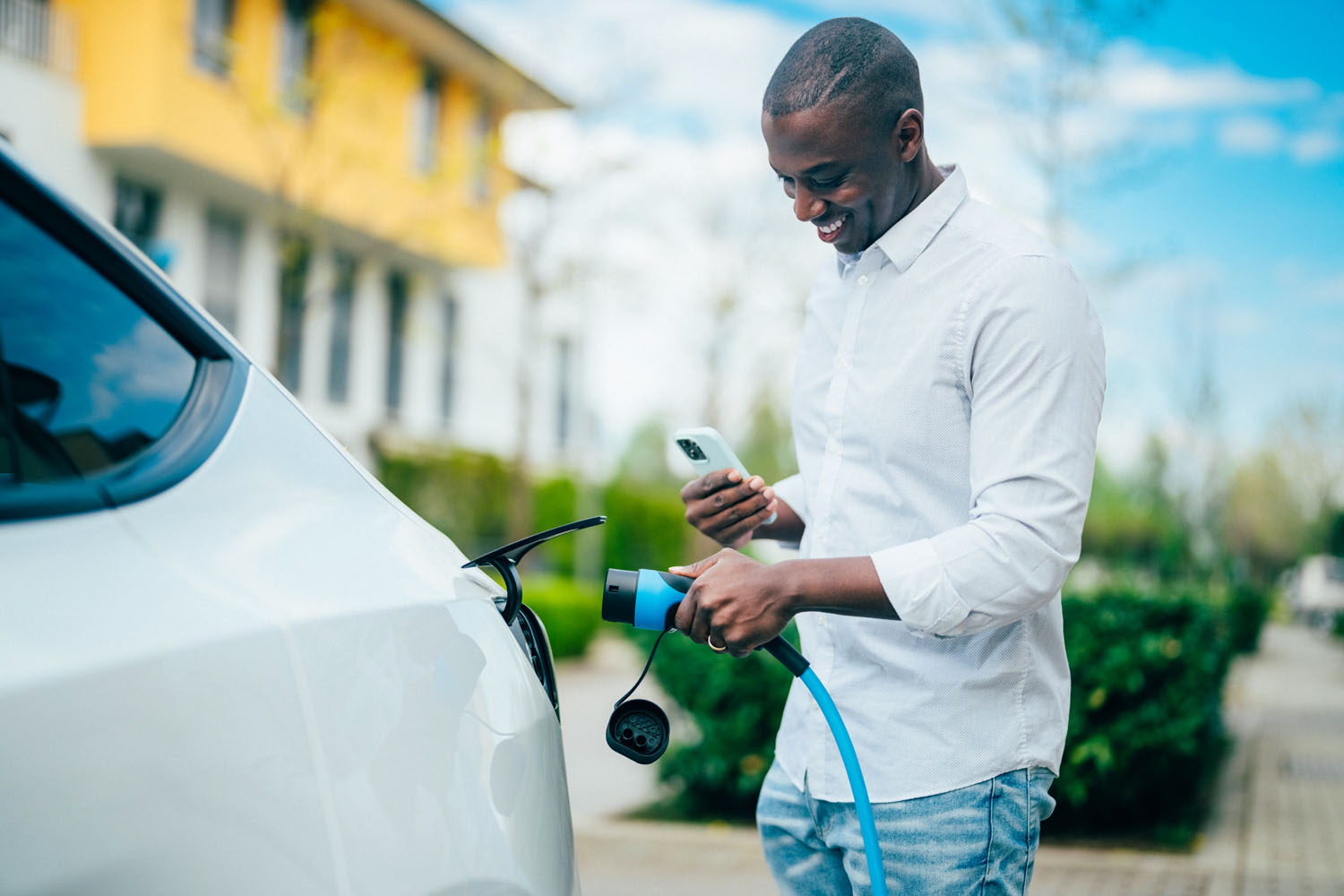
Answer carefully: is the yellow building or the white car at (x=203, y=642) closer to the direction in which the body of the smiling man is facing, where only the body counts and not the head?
the white car

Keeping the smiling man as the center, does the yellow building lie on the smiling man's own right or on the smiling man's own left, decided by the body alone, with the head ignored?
on the smiling man's own right

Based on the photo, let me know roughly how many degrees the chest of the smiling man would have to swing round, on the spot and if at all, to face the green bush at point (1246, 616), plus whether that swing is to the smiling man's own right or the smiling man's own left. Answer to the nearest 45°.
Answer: approximately 135° to the smiling man's own right

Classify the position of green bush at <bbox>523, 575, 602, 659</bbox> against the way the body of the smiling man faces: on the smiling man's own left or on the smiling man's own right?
on the smiling man's own right

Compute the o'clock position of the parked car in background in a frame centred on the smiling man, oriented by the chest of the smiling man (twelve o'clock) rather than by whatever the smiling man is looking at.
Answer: The parked car in background is roughly at 5 o'clock from the smiling man.

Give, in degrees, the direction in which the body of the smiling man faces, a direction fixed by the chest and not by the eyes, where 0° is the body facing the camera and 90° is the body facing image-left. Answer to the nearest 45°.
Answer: approximately 45°

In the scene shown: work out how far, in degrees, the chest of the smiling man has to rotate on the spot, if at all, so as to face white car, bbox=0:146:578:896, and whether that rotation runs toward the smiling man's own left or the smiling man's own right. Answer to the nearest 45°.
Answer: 0° — they already face it

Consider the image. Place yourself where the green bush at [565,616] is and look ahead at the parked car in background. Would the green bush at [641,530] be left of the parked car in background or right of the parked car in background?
left

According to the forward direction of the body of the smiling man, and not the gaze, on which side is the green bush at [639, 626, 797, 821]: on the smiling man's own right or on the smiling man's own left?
on the smiling man's own right

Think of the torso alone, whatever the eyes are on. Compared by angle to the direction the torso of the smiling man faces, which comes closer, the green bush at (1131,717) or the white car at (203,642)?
the white car
